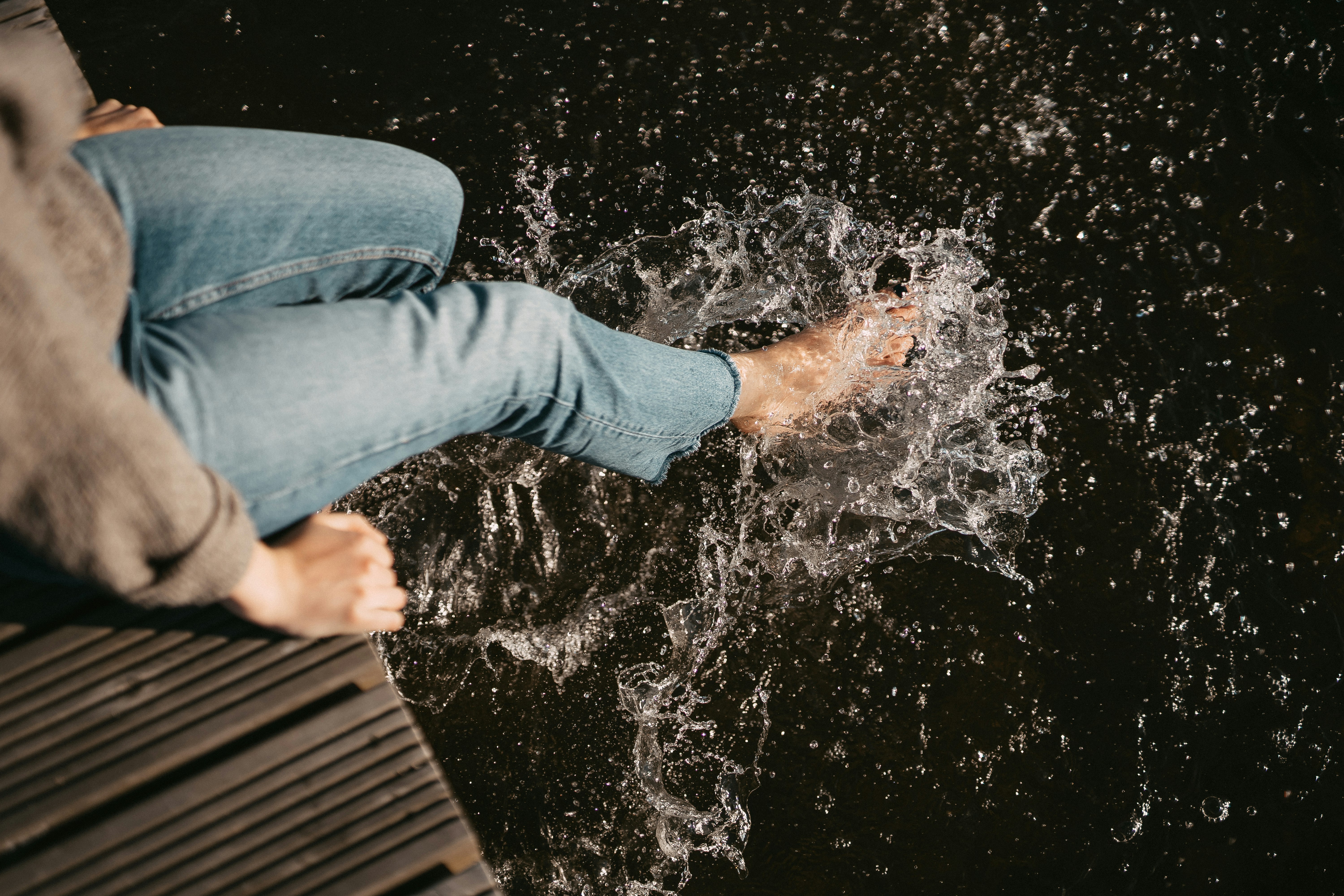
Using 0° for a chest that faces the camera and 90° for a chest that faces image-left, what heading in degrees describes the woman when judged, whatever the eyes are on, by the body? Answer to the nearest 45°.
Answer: approximately 270°
